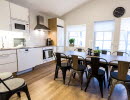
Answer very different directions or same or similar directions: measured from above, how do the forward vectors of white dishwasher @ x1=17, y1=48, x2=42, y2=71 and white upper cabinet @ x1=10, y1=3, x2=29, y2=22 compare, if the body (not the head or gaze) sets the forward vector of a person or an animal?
same or similar directions

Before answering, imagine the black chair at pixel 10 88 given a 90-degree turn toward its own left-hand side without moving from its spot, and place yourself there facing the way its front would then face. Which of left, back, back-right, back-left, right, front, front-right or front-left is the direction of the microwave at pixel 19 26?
front-right

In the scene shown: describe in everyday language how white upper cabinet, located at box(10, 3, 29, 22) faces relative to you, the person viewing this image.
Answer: facing the viewer and to the right of the viewer

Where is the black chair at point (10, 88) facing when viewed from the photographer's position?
facing away from the viewer and to the right of the viewer

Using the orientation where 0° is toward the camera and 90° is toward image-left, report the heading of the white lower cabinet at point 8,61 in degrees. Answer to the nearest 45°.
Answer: approximately 315°

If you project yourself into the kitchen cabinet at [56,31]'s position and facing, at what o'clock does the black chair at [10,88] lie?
The black chair is roughly at 2 o'clock from the kitchen cabinet.

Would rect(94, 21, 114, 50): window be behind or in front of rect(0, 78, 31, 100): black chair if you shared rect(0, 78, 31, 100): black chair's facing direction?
in front

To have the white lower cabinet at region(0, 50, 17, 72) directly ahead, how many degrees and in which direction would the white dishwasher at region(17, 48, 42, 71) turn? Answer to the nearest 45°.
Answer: approximately 90° to its right

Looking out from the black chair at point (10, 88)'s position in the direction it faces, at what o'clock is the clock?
The clock is roughly at 1 o'clock from the black chair.

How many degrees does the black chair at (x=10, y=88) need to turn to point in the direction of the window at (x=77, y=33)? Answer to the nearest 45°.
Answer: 0° — it already faces it

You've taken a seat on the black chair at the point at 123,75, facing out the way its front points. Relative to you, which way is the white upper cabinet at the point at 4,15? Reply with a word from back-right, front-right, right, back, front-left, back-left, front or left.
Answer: left

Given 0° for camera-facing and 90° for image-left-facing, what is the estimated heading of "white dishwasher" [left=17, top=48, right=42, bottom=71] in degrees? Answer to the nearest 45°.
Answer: approximately 315°

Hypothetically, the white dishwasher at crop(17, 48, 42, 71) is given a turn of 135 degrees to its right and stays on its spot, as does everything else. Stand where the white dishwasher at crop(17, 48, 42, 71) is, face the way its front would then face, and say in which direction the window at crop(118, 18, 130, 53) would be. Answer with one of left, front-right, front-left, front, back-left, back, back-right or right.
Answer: back

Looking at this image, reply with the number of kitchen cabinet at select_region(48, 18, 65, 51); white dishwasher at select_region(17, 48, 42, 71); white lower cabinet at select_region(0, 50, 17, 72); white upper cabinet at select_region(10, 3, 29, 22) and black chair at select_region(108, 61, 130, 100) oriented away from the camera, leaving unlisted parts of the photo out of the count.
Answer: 1

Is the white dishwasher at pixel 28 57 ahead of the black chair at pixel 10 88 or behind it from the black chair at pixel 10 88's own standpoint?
ahead
